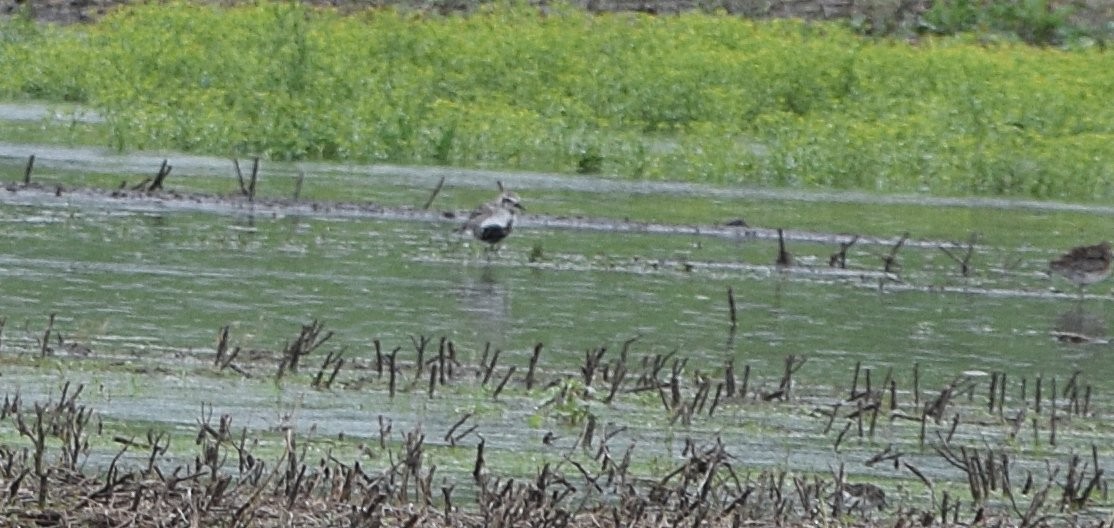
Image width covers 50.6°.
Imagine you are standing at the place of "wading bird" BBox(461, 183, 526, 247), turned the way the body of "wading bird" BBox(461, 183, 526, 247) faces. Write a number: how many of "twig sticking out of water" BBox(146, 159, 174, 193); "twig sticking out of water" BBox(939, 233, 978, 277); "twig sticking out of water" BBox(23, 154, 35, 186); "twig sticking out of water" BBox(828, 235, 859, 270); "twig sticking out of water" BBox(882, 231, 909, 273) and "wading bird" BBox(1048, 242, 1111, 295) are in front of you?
4

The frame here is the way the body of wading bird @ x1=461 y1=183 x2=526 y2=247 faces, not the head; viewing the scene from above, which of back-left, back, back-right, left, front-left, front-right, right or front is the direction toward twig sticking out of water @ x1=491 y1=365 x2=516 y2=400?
right

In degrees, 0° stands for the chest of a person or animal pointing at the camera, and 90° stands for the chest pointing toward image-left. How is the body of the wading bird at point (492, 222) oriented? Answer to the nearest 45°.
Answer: approximately 270°

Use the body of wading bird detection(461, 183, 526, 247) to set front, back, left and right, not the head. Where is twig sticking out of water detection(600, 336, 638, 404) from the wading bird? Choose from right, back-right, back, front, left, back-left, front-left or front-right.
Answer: right

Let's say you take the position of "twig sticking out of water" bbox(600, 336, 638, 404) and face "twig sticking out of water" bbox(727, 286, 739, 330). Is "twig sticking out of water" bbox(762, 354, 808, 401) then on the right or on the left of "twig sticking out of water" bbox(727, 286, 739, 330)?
right

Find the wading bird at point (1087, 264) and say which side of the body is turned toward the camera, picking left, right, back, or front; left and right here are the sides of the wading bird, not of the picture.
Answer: right

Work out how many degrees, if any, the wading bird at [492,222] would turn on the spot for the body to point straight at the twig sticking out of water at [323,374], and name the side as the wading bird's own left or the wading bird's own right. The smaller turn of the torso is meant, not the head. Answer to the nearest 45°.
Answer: approximately 90° to the wading bird's own right

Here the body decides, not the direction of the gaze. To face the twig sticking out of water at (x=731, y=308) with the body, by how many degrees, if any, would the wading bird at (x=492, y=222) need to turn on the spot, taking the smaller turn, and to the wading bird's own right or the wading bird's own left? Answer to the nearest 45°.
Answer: approximately 45° to the wading bird's own right
